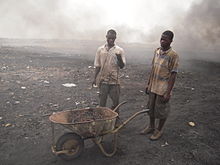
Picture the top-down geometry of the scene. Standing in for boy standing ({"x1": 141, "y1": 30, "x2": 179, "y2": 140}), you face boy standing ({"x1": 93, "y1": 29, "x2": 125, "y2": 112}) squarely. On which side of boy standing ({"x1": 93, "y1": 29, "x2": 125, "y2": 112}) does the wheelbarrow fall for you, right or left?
left

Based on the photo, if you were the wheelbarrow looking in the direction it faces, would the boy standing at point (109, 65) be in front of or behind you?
behind

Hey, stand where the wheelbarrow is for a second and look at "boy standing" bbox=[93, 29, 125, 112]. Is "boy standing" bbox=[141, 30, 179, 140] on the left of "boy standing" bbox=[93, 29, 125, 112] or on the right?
right

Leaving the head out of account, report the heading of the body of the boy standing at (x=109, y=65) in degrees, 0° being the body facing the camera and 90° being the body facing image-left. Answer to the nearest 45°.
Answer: approximately 0°

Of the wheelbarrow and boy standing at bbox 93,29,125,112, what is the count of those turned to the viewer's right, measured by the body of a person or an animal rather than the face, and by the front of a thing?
0

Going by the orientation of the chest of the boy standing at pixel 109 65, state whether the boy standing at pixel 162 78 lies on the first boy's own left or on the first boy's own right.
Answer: on the first boy's own left

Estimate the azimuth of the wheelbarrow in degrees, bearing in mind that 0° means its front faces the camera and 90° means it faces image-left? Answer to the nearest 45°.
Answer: approximately 45°

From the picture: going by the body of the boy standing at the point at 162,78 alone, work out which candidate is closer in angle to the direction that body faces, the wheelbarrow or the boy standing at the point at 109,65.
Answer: the wheelbarrow

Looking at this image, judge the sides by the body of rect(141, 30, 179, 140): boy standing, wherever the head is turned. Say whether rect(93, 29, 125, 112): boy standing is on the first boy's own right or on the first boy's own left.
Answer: on the first boy's own right

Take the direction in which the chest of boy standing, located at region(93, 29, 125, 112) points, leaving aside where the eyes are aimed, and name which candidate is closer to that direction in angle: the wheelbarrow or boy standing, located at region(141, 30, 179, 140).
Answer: the wheelbarrow
